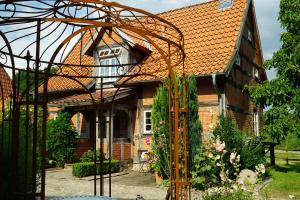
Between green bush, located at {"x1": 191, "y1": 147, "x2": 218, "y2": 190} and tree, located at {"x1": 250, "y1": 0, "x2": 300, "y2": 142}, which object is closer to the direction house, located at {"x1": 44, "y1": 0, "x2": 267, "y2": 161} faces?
the green bush

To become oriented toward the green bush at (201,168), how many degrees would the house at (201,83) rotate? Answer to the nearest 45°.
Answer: approximately 45° to its left

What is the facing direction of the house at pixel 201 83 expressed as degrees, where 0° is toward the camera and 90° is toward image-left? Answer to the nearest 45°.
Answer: approximately 45°

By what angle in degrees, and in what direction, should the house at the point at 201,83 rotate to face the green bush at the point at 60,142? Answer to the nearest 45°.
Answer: approximately 45° to its right

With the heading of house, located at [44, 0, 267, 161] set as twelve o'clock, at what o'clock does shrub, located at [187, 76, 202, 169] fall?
The shrub is roughly at 11 o'clock from the house.
